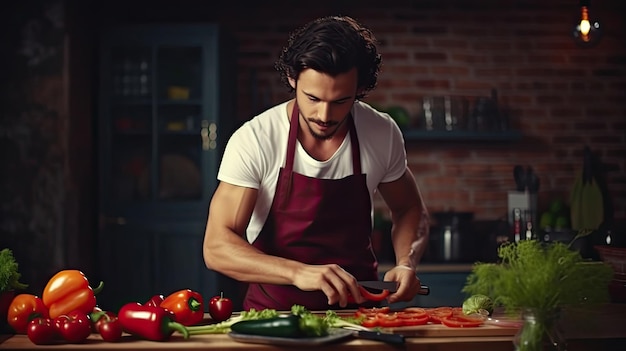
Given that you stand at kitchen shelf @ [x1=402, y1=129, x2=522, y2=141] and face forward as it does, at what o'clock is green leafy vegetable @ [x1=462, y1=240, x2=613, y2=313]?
The green leafy vegetable is roughly at 12 o'clock from the kitchen shelf.

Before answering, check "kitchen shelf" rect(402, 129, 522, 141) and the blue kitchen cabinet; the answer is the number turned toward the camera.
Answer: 2

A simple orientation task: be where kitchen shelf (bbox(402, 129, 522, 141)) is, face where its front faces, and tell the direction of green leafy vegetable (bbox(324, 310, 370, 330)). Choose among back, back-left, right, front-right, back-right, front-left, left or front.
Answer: front

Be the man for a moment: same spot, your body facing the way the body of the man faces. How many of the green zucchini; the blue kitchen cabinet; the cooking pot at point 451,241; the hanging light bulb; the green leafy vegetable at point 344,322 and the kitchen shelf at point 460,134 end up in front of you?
2

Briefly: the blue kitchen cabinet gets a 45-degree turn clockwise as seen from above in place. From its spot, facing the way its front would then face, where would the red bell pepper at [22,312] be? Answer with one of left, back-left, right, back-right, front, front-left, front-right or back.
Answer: front-left

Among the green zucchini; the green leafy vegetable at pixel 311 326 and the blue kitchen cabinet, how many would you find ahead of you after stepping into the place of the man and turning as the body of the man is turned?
2

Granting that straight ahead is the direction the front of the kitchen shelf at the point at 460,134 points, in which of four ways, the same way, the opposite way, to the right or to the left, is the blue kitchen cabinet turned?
the same way

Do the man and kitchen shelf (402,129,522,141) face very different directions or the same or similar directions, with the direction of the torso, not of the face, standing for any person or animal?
same or similar directions

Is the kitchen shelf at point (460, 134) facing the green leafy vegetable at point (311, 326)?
yes

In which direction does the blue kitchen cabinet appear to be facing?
toward the camera

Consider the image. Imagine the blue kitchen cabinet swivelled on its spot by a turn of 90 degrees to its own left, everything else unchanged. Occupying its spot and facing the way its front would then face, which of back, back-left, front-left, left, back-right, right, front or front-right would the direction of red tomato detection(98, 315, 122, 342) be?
right

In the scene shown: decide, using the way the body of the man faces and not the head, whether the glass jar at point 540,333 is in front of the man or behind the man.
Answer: in front

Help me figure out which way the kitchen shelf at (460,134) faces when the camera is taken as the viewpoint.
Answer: facing the viewer

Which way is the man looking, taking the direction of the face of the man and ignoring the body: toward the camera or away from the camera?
toward the camera

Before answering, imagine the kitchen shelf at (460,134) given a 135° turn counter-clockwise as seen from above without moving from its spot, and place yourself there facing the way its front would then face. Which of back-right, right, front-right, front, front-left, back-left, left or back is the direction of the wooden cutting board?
back-right

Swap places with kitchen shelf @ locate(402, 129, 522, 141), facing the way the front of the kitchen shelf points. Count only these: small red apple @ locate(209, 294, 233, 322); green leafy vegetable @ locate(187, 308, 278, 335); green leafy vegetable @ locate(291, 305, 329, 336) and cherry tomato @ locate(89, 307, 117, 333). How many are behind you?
0

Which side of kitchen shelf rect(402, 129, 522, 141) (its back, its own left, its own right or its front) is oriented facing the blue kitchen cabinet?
right

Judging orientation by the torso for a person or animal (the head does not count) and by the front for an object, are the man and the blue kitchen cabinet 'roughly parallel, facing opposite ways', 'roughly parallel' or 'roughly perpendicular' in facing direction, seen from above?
roughly parallel

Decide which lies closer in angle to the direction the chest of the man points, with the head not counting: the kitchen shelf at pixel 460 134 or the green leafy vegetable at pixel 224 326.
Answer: the green leafy vegetable

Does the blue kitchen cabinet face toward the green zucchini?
yes
